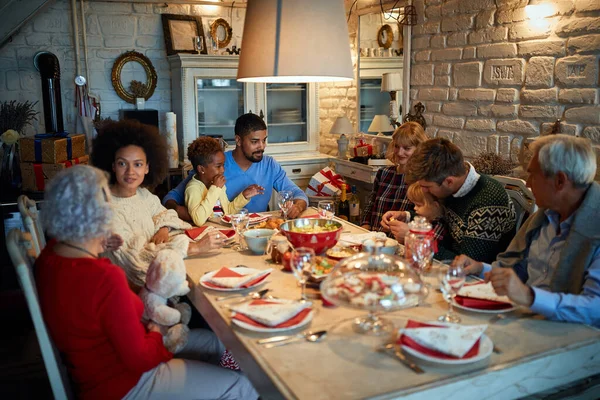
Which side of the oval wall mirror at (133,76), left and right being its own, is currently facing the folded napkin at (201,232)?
front

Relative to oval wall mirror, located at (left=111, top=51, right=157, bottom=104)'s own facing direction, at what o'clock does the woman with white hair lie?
The woman with white hair is roughly at 12 o'clock from the oval wall mirror.

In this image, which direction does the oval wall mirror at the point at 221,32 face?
toward the camera

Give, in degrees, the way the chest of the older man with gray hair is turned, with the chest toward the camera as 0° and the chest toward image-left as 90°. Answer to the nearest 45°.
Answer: approximately 45°

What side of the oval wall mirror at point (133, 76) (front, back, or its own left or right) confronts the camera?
front

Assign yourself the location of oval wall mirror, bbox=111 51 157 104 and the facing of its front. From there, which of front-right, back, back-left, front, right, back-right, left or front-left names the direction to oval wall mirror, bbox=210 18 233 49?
left

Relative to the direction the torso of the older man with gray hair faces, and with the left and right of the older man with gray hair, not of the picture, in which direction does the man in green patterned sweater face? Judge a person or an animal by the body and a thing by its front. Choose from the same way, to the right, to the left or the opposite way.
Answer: the same way

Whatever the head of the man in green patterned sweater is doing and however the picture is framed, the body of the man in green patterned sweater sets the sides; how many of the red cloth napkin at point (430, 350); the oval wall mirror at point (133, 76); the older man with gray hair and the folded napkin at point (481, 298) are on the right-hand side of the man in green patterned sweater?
1

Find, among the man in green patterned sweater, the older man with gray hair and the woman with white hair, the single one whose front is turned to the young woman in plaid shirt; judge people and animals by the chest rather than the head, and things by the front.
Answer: the woman with white hair

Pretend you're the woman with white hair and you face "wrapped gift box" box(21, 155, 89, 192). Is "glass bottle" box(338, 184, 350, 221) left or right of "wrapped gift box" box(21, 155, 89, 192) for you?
right

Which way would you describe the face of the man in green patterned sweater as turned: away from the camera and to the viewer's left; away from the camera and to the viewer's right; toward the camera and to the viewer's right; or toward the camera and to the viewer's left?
toward the camera and to the viewer's left

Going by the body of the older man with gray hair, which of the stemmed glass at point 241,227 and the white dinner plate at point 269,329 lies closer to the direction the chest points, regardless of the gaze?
the white dinner plate

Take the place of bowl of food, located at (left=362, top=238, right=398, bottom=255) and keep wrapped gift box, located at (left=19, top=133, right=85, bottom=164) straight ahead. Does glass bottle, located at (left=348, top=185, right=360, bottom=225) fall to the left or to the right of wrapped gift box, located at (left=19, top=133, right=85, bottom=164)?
right

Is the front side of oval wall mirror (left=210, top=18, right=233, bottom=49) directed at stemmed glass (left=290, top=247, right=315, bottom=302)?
yes

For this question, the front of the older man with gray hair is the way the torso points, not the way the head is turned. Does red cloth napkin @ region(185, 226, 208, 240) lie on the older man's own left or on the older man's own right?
on the older man's own right

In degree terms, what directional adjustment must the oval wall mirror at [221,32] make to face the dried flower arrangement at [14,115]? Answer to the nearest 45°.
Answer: approximately 90° to its right

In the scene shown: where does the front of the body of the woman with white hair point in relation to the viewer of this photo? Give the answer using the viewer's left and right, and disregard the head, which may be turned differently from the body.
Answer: facing away from the viewer and to the right of the viewer

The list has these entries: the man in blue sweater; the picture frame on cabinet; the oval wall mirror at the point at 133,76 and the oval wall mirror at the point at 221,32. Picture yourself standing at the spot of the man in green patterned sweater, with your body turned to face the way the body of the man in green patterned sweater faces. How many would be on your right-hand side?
4

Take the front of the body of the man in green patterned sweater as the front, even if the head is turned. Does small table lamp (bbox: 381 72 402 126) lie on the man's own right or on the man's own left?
on the man's own right

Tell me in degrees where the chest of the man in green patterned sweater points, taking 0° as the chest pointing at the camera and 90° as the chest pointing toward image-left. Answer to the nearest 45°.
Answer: approximately 45°
